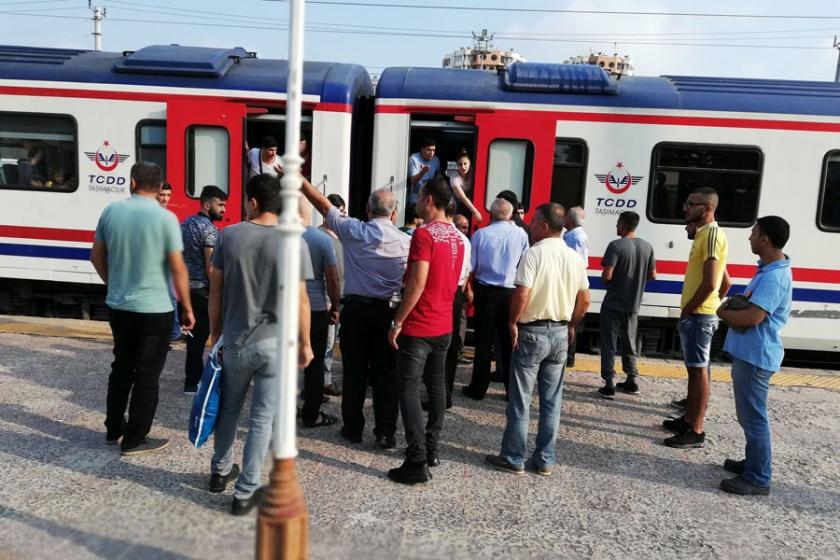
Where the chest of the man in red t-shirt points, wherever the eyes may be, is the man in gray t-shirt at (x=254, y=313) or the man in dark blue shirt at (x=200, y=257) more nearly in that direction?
the man in dark blue shirt

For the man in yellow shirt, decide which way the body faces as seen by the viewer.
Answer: to the viewer's left

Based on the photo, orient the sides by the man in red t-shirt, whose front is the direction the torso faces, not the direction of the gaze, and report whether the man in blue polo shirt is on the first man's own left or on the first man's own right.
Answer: on the first man's own right

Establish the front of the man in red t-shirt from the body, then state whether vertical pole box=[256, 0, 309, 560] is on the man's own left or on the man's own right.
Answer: on the man's own left

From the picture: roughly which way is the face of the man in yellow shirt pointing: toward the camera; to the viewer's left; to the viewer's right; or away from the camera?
to the viewer's left

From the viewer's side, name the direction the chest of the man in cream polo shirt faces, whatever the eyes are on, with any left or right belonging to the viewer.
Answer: facing away from the viewer and to the left of the viewer

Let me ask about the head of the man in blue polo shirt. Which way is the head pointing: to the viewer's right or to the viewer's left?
to the viewer's left

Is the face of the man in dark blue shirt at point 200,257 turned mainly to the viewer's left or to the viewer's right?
to the viewer's right

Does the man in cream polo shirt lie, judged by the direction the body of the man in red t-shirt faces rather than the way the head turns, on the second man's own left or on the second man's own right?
on the second man's own right

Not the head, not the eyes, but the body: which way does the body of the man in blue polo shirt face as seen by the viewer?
to the viewer's left

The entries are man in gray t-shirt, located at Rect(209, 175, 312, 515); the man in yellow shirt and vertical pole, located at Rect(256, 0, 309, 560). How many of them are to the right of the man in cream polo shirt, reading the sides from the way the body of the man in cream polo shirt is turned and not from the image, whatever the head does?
1

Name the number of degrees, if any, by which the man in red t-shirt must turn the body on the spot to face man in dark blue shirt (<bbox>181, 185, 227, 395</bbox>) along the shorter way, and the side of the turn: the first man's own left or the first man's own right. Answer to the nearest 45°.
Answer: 0° — they already face them

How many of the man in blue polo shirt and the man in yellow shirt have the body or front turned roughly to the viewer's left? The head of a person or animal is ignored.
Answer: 2

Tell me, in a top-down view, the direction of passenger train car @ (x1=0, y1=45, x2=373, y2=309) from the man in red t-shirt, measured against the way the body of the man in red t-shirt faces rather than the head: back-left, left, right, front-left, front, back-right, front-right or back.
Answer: front
